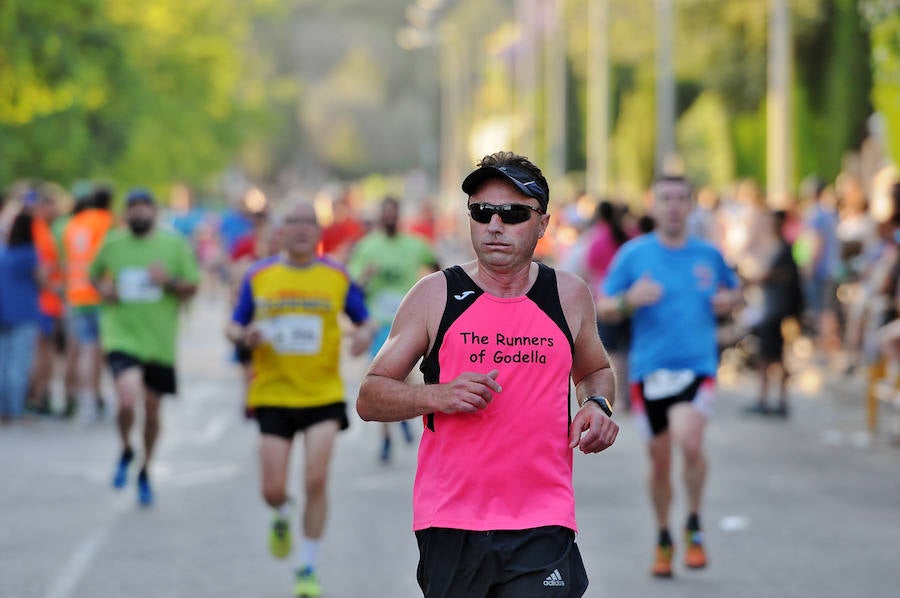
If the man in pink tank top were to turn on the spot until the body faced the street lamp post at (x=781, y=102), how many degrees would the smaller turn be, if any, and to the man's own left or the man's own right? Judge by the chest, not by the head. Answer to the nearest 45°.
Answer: approximately 180°

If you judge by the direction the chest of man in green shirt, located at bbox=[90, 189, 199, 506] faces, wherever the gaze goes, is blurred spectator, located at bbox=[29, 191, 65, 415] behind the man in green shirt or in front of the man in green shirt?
behind

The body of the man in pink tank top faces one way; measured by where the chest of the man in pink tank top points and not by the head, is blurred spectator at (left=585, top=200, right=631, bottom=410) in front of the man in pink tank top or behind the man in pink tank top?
behind

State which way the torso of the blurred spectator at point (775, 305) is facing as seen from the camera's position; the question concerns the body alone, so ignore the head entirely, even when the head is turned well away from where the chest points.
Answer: to the viewer's left

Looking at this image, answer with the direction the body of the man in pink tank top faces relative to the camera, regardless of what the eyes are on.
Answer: toward the camera

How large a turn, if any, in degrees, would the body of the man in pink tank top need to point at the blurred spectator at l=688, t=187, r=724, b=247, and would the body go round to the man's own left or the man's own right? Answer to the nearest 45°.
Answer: approximately 180°

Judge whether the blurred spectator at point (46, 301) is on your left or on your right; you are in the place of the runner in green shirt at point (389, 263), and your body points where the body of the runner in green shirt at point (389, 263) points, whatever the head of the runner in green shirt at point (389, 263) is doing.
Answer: on your right

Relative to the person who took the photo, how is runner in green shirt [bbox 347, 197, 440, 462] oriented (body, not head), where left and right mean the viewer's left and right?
facing the viewer

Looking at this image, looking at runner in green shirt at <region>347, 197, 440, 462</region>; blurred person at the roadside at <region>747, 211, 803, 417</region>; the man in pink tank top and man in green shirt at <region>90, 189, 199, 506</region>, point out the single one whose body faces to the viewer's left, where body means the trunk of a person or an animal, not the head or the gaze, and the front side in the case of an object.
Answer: blurred person at the roadside at <region>747, 211, 803, 417</region>
